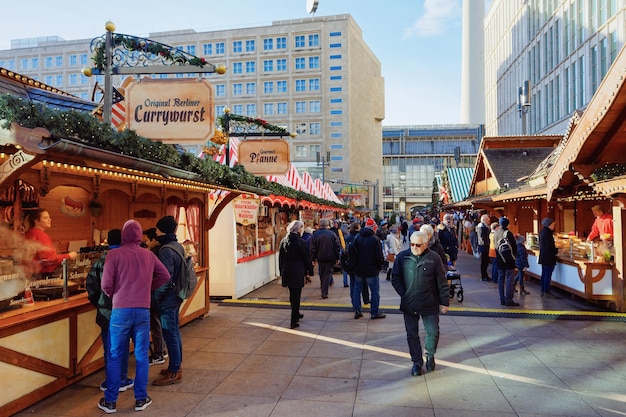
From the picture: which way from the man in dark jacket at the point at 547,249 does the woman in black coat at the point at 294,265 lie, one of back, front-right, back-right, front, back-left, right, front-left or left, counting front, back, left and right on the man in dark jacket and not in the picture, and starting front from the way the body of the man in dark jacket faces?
back-right

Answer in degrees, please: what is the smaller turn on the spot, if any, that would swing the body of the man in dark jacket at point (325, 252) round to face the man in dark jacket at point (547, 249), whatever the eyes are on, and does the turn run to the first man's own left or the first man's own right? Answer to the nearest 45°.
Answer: approximately 90° to the first man's own right

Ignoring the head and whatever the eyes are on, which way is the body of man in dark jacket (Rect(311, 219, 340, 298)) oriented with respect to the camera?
away from the camera

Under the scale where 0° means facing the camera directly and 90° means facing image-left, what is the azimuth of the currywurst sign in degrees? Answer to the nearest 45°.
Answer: approximately 0°

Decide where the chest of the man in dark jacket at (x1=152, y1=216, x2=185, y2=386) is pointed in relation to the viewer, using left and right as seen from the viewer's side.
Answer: facing to the left of the viewer

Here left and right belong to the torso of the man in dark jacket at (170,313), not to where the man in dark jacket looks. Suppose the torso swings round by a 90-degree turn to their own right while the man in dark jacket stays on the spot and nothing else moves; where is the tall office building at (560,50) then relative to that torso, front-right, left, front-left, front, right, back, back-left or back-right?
front-right

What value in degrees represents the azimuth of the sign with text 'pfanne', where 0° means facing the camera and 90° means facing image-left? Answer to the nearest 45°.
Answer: approximately 0°

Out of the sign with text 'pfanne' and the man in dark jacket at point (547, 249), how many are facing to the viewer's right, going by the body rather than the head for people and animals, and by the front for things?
1
